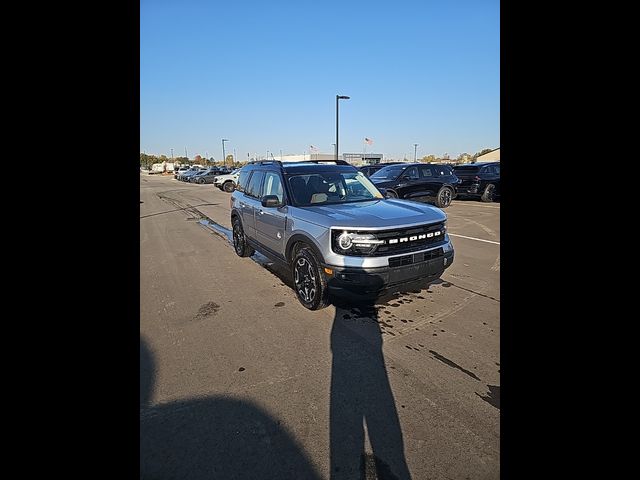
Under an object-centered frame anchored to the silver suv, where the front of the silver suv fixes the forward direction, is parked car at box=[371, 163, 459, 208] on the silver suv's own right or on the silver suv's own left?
on the silver suv's own left

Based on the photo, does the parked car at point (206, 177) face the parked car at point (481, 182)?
no

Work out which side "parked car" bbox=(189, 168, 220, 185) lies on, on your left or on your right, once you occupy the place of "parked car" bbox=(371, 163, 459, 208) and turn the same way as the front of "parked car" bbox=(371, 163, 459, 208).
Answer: on your right

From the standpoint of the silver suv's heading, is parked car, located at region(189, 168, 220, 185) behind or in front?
behind

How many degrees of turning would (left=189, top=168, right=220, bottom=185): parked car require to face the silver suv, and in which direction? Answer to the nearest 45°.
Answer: approximately 45° to its left

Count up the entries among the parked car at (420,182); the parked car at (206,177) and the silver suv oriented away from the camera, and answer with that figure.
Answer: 0

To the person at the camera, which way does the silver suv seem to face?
facing the viewer and to the right of the viewer

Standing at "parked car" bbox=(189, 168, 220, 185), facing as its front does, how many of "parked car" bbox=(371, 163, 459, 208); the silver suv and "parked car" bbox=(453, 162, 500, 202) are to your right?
0

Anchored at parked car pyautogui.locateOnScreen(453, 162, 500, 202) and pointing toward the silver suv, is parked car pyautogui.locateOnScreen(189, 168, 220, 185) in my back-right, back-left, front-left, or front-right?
back-right

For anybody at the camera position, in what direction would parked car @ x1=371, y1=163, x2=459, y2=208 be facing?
facing the viewer and to the left of the viewer

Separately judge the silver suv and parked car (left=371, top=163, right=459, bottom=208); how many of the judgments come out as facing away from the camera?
0
